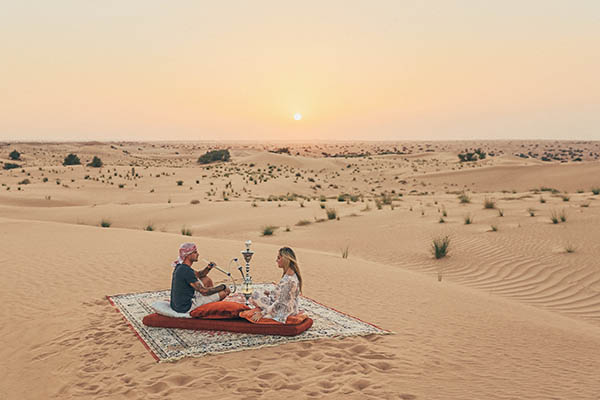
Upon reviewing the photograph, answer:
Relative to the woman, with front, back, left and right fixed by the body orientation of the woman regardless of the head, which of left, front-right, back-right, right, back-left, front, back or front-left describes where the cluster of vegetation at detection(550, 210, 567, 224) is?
back-right

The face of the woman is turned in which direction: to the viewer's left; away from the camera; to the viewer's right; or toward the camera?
to the viewer's left

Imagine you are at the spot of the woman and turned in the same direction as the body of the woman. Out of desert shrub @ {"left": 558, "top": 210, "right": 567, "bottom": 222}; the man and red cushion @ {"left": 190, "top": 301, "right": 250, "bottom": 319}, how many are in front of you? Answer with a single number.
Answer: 2

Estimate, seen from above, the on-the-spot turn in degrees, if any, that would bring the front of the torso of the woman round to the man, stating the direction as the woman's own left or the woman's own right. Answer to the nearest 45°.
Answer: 0° — they already face them

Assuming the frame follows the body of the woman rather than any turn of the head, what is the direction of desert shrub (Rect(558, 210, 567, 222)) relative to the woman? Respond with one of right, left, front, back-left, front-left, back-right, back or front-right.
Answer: back-right

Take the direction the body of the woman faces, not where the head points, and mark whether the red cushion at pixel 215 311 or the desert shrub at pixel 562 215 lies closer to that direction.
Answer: the red cushion

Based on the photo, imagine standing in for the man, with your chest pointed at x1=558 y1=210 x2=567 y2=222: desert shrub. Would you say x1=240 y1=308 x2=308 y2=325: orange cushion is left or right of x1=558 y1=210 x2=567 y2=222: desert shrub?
right

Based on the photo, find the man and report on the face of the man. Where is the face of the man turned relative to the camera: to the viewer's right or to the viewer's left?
to the viewer's right

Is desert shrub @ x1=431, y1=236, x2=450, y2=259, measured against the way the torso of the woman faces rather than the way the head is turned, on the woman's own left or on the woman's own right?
on the woman's own right

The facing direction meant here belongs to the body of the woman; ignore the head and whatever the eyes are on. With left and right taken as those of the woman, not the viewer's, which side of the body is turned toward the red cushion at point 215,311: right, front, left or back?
front

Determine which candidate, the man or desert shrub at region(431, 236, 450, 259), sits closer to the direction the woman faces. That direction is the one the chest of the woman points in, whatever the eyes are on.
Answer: the man

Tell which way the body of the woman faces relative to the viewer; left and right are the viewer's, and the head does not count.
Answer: facing to the left of the viewer
